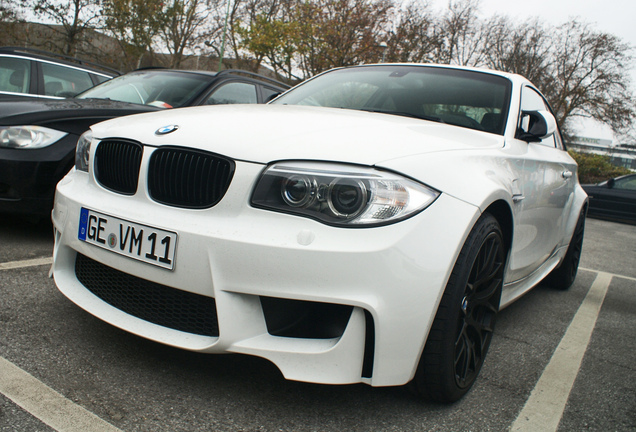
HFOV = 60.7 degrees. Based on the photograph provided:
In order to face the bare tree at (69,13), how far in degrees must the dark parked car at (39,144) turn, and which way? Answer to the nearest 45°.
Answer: approximately 135° to its right

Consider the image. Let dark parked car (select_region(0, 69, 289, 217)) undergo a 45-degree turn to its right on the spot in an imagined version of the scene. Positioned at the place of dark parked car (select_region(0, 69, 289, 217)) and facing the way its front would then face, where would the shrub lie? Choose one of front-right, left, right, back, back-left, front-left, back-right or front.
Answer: back-right

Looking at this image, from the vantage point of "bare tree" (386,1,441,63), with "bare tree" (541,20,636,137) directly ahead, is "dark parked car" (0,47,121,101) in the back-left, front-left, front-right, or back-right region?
back-right

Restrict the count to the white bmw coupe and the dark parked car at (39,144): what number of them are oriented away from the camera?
0

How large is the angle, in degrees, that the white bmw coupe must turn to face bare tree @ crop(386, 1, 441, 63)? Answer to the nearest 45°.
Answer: approximately 135° to its right

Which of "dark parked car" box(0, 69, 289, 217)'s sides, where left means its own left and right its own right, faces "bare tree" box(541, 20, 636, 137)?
back

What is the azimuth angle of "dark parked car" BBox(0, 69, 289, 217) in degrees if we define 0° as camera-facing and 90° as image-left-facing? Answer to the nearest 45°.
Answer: approximately 45°

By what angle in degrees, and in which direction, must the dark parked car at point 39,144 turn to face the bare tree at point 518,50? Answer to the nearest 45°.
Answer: approximately 180°

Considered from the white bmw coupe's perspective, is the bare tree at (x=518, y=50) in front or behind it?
behind

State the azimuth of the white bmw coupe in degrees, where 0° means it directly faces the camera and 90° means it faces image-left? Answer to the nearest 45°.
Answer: approximately 45°

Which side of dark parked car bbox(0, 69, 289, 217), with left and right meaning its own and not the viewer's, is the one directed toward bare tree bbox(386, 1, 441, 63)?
back
